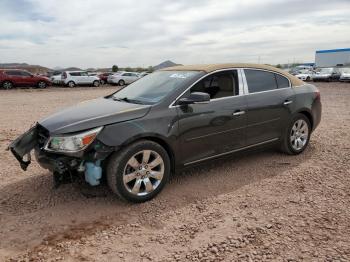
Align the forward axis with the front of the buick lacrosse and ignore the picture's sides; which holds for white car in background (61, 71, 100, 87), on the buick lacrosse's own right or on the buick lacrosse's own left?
on the buick lacrosse's own right

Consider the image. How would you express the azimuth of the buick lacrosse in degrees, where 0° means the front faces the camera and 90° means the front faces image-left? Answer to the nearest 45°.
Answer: approximately 45°

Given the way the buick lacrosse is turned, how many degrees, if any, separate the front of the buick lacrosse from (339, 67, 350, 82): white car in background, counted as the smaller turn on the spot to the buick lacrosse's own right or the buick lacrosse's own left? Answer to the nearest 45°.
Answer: approximately 180°

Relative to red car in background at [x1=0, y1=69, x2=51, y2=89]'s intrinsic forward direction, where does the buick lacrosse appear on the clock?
The buick lacrosse is roughly at 3 o'clock from the red car in background.

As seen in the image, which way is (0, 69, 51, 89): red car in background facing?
to the viewer's right

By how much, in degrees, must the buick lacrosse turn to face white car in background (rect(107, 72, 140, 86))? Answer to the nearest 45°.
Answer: approximately 135° to its right
